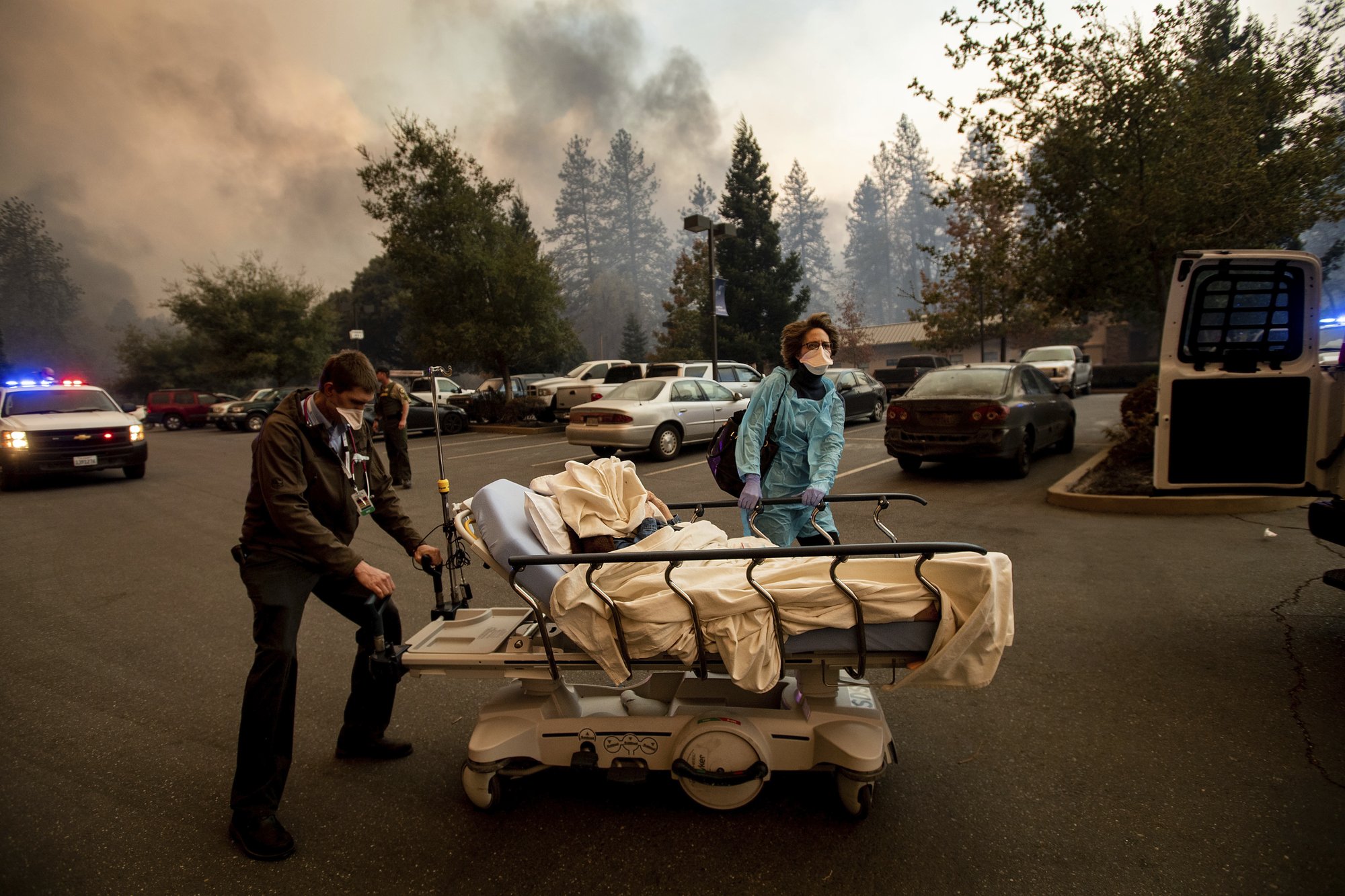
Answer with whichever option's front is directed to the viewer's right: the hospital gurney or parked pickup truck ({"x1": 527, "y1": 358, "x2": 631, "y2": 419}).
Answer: the hospital gurney

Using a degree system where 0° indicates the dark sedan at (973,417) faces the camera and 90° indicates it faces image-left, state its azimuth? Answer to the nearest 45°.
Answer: approximately 225°

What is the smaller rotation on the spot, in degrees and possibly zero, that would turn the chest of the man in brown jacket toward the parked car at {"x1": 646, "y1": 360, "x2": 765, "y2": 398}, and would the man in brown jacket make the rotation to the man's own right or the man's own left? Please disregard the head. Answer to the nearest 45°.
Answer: approximately 90° to the man's own left

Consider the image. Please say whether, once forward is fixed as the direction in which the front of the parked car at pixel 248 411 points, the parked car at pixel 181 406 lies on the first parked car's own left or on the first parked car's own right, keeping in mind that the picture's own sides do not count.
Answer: on the first parked car's own right

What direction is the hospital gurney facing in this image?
to the viewer's right

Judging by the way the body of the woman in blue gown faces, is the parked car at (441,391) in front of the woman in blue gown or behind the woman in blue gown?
behind

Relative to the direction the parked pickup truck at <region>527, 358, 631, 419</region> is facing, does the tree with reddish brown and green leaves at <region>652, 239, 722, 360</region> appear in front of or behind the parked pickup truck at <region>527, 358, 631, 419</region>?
behind

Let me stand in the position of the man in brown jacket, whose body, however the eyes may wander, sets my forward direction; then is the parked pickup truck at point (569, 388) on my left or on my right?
on my left

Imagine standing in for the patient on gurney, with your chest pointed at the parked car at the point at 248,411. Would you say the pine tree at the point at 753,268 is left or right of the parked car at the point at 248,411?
right

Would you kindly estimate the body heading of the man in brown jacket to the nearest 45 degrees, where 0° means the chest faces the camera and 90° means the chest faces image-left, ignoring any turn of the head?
approximately 315°

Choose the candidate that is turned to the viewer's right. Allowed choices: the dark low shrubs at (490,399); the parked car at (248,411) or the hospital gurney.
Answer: the hospital gurney
